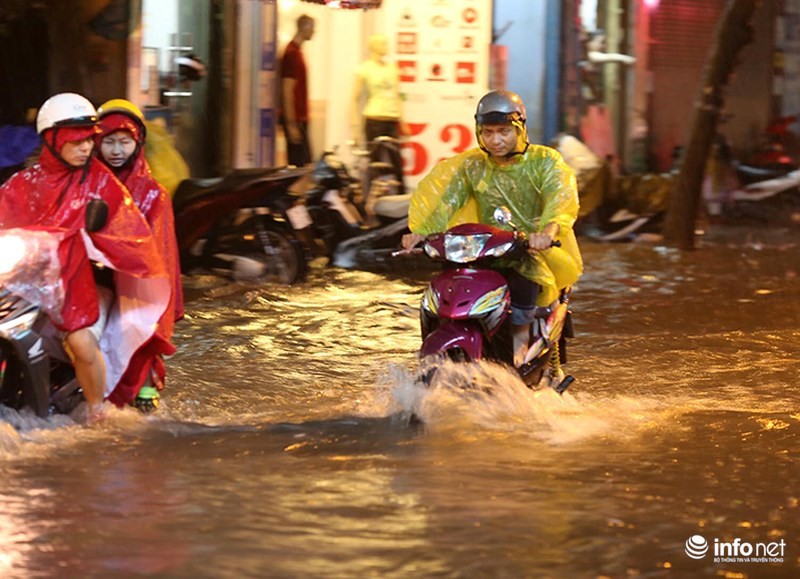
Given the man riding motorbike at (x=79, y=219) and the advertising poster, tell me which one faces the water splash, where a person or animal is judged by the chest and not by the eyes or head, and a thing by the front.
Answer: the advertising poster

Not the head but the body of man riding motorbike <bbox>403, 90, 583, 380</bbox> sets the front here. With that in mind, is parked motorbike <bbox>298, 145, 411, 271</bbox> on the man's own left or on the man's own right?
on the man's own right

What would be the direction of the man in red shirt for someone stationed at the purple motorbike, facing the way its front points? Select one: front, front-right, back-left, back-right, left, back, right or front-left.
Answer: back-right

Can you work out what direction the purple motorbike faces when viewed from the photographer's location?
facing the viewer and to the left of the viewer

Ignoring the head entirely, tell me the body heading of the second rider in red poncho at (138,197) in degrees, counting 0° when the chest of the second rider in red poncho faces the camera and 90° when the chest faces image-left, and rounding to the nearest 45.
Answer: approximately 45°

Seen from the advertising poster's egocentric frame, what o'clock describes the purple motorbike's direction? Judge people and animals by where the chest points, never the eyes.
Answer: The purple motorbike is roughly at 12 o'clock from the advertising poster.

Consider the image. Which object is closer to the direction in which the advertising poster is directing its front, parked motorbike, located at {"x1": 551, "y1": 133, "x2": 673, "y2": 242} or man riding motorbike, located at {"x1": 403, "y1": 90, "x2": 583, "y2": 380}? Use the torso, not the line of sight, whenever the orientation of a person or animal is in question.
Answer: the man riding motorbike

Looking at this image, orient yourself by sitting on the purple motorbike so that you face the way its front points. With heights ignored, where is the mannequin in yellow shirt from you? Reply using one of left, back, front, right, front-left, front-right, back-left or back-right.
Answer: back-right
